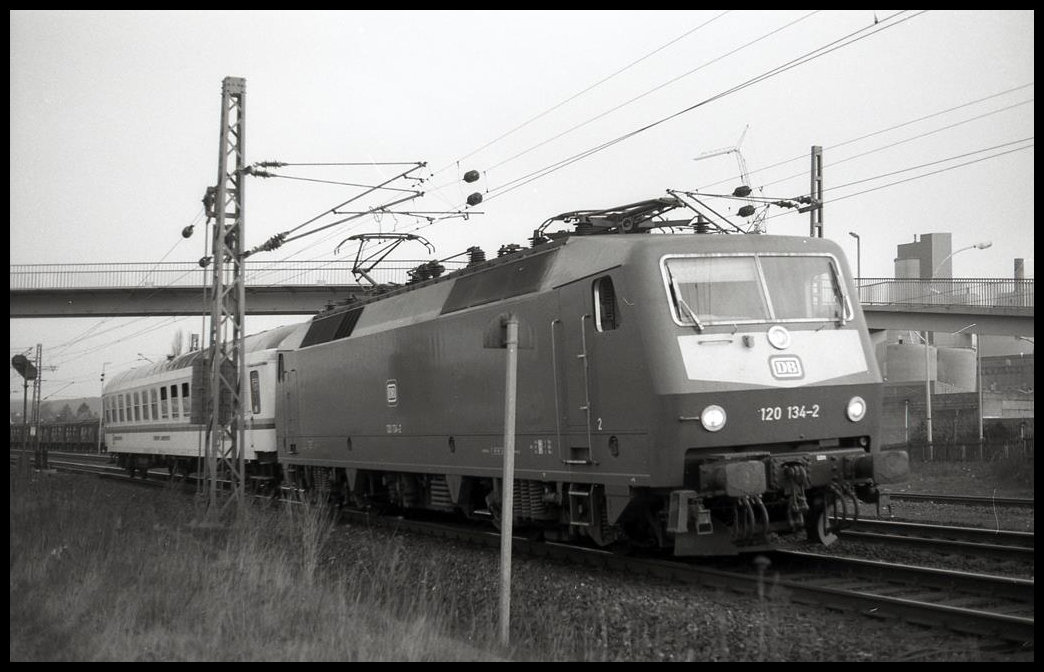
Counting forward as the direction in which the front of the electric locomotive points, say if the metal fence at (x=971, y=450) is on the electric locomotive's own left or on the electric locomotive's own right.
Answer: on the electric locomotive's own left

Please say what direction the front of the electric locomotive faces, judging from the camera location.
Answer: facing the viewer and to the right of the viewer

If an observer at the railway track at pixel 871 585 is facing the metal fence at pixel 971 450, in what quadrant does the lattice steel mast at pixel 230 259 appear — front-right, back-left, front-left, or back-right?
front-left

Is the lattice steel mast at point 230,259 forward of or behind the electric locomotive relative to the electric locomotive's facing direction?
behind
